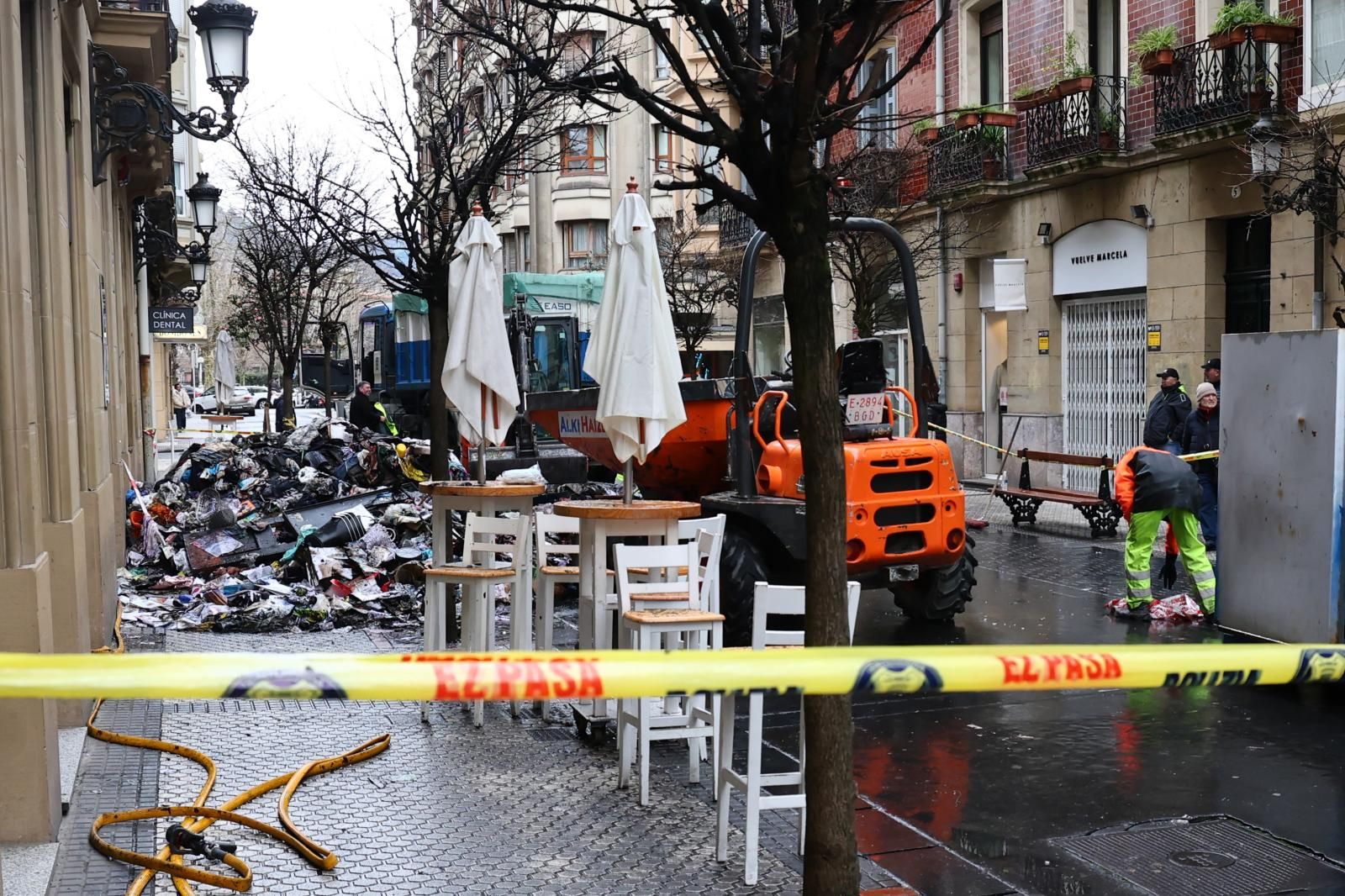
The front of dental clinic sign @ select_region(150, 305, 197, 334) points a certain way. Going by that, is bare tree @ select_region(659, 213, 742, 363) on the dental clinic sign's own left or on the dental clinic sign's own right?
on the dental clinic sign's own left

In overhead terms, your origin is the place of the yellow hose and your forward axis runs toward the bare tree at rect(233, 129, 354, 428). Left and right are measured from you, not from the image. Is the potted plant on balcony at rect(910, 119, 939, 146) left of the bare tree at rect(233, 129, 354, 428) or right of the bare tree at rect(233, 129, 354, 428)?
right

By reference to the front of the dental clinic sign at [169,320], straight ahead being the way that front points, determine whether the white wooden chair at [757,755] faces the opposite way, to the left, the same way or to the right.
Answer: the opposite way

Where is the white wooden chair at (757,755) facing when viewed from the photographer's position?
facing away from the viewer and to the left of the viewer

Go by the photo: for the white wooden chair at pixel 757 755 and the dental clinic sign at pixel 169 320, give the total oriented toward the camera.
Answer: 1

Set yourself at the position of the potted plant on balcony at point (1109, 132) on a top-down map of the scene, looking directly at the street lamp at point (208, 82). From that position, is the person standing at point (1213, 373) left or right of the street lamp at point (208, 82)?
left
